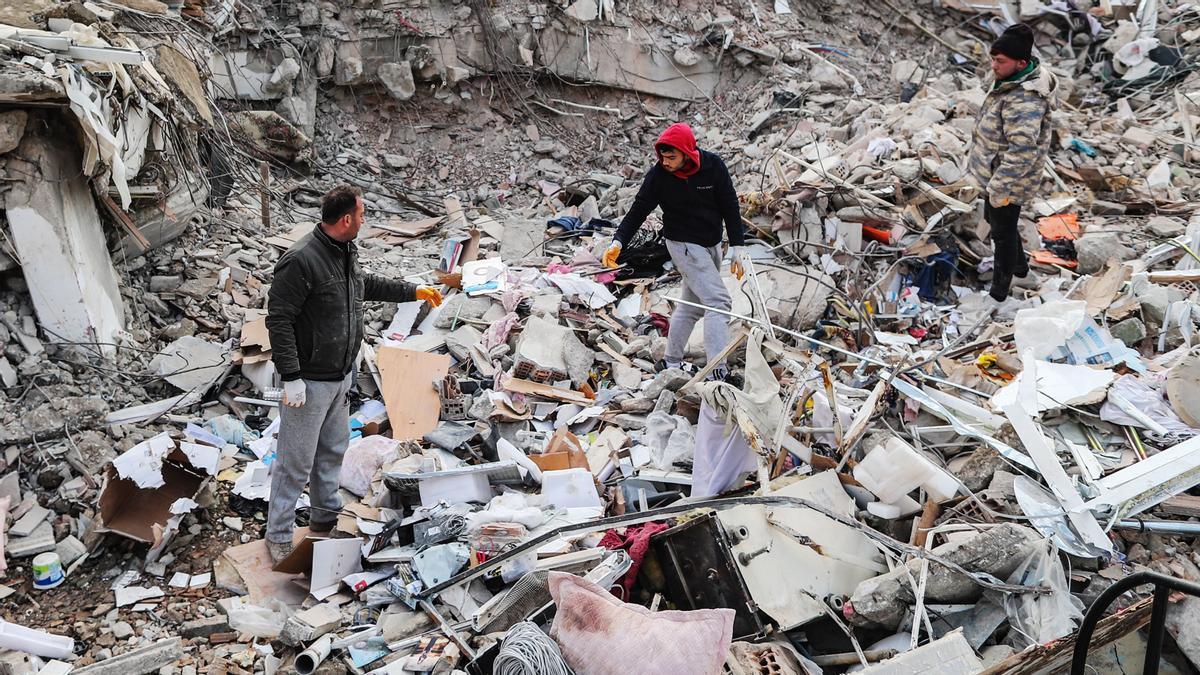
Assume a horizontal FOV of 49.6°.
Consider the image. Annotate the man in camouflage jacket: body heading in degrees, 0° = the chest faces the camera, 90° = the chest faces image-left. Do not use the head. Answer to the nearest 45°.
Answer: approximately 45°

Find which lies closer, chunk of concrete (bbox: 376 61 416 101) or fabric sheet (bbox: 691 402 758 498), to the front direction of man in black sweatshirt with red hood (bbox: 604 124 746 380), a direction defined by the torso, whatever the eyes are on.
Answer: the fabric sheet

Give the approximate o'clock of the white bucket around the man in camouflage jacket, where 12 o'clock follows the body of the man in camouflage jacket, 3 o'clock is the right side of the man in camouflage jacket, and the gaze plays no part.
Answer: The white bucket is roughly at 12 o'clock from the man in camouflage jacket.

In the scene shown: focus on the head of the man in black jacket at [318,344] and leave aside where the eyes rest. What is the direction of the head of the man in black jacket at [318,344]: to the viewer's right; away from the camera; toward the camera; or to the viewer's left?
to the viewer's right

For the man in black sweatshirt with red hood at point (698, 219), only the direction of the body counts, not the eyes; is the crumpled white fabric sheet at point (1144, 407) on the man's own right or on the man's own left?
on the man's own left

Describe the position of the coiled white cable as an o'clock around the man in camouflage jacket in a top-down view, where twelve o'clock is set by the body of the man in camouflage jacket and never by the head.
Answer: The coiled white cable is roughly at 11 o'clock from the man in camouflage jacket.
